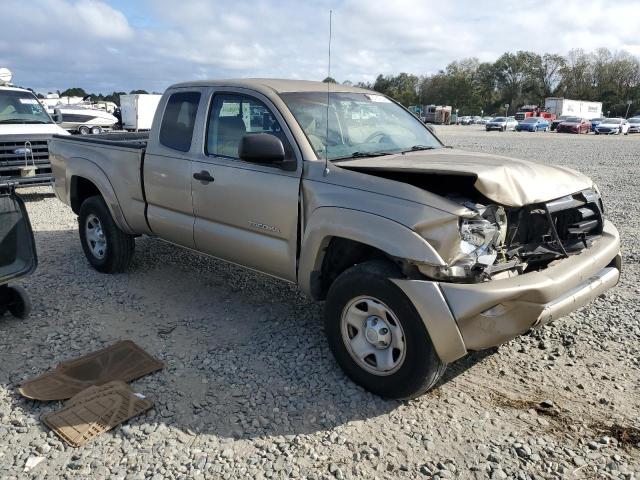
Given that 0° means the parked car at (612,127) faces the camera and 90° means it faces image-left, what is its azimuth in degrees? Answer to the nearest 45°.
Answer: approximately 45°

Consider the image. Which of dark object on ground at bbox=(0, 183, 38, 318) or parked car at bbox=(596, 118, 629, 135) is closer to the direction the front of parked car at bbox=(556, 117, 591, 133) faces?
the dark object on ground

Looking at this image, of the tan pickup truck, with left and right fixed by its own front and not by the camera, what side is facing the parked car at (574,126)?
left

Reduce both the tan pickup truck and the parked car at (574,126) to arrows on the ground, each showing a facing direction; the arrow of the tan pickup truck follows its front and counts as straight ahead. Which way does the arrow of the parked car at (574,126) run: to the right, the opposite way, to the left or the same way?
to the right

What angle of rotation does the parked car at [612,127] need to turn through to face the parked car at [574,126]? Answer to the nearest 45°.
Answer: approximately 45° to its right

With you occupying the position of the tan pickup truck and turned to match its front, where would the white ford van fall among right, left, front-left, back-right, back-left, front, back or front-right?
back
